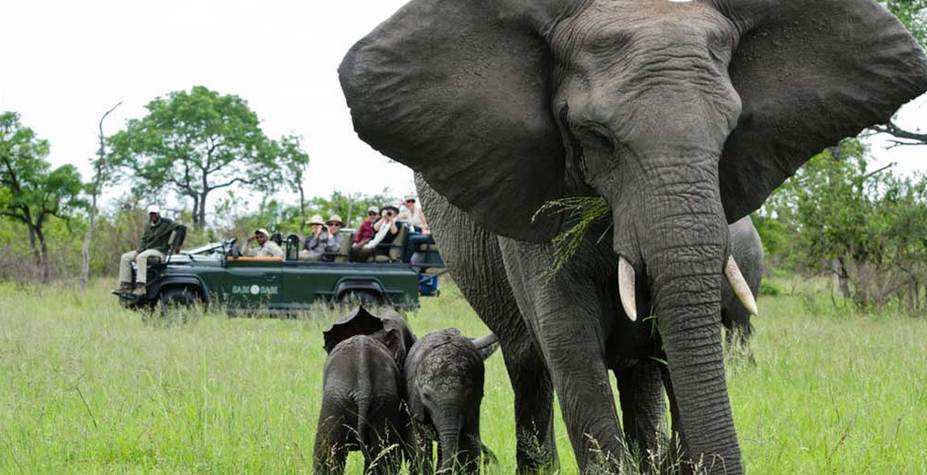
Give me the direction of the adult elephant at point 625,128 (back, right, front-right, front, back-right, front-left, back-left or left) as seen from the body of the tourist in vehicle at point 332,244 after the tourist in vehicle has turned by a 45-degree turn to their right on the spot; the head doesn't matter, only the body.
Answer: left

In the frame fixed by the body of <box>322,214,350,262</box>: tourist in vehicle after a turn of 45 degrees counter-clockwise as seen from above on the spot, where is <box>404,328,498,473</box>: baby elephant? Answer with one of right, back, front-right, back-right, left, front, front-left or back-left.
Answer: front

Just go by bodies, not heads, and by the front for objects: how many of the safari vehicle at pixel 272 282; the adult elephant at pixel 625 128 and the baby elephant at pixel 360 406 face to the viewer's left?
1

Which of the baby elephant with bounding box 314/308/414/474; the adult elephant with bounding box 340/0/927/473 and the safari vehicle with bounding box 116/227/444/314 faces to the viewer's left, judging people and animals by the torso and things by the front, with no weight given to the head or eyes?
the safari vehicle

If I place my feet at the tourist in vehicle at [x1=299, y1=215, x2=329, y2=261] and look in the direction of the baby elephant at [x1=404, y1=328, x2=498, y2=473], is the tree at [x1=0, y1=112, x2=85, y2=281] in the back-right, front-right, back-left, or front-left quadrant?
back-right

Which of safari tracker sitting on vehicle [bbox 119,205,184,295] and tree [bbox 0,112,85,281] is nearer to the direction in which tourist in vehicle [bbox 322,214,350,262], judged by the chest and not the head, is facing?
the safari tracker sitting on vehicle

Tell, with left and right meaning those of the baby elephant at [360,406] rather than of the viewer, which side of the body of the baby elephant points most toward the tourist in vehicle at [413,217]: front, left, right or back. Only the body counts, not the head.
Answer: front

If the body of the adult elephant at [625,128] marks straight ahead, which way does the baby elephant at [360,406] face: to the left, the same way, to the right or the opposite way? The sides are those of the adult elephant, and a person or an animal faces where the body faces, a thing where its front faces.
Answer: the opposite way

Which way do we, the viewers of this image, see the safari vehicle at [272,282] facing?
facing to the left of the viewer

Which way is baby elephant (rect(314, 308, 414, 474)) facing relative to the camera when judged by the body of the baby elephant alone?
away from the camera

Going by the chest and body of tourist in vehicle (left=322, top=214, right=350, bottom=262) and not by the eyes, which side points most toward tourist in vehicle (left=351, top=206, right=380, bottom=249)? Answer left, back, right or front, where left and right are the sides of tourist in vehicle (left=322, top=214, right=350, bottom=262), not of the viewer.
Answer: back

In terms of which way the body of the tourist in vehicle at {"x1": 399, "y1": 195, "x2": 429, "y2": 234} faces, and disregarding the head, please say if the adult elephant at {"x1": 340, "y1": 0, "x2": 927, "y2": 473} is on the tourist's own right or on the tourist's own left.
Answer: on the tourist's own left
